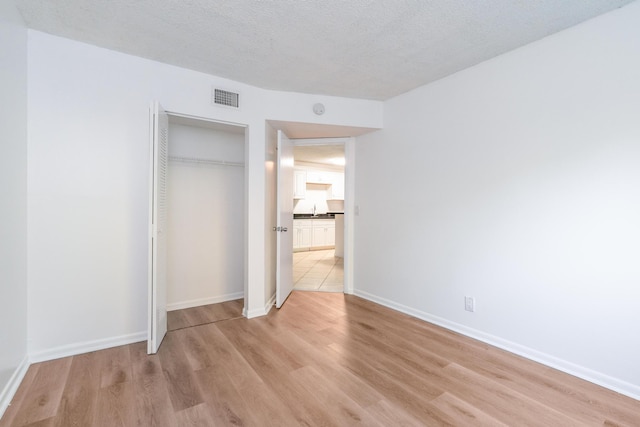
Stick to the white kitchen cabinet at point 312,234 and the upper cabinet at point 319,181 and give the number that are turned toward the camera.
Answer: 2

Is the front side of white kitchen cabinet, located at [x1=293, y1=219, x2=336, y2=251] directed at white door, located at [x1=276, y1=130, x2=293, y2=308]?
yes

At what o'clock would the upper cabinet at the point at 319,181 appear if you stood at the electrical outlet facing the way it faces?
The upper cabinet is roughly at 3 o'clock from the electrical outlet.

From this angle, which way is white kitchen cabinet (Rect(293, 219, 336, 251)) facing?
toward the camera

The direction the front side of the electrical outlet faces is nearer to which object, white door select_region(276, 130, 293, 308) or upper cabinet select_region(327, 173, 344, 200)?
the white door

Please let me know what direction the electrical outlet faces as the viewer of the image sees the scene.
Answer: facing the viewer and to the left of the viewer

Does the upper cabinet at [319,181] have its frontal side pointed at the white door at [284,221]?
yes

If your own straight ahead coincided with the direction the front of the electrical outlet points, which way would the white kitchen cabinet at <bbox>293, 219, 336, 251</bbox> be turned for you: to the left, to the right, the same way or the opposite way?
to the left

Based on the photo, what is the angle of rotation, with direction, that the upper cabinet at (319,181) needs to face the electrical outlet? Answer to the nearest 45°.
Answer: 0° — it already faces it

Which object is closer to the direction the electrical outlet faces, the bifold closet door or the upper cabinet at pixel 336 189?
the bifold closet door

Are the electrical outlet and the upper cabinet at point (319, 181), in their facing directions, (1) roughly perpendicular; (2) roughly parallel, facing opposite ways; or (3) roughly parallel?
roughly perpendicular
